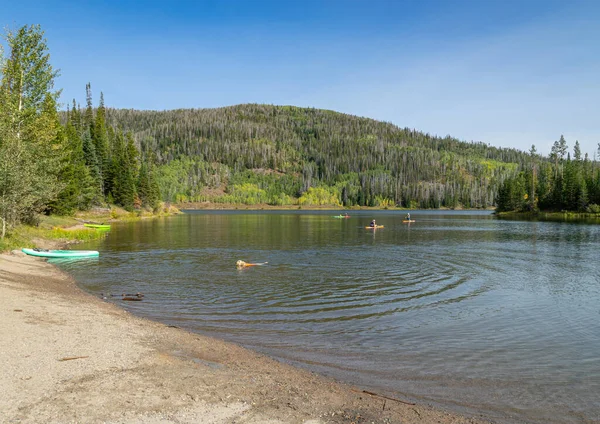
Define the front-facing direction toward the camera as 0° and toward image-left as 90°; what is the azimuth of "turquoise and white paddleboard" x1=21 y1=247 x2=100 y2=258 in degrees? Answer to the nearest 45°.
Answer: approximately 90°
